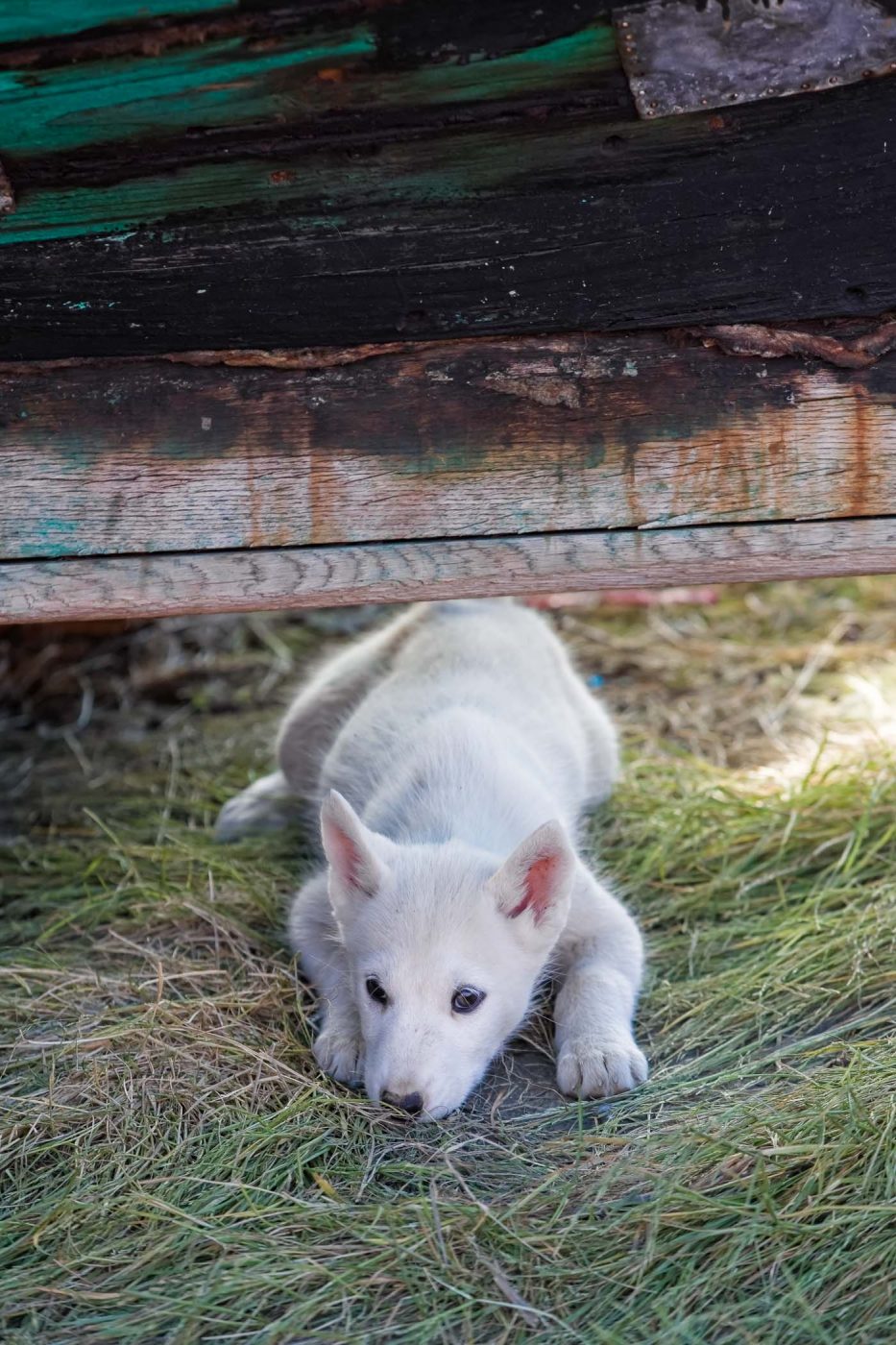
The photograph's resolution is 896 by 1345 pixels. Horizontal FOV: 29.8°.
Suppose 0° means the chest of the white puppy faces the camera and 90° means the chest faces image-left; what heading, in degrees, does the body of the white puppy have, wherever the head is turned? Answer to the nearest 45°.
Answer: approximately 0°
